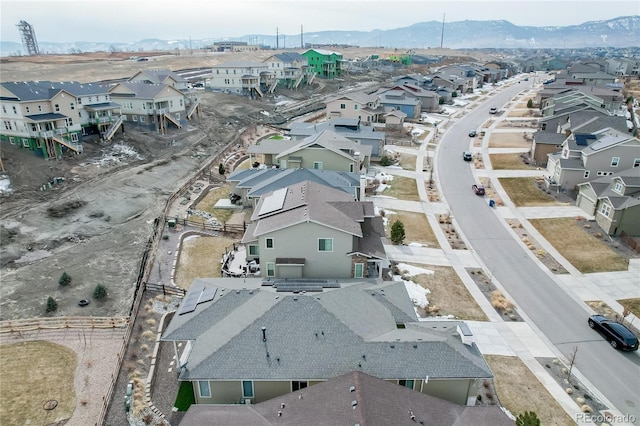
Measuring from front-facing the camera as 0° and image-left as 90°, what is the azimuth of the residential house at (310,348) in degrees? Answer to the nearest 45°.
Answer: approximately 270°

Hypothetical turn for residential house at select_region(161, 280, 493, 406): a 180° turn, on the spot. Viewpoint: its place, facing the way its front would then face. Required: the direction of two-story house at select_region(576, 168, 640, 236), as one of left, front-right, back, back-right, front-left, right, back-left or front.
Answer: back-right

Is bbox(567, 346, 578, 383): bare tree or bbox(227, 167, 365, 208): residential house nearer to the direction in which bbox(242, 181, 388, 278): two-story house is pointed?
the bare tree

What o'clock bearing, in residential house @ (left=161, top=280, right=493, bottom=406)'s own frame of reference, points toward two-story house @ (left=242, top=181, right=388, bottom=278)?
The two-story house is roughly at 9 o'clock from the residential house.

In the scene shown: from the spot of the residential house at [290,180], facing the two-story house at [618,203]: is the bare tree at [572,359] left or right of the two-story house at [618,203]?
right

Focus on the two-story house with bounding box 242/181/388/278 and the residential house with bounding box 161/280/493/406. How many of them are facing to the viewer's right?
2

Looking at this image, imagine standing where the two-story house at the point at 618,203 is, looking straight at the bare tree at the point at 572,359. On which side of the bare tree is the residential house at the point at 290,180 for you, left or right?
right

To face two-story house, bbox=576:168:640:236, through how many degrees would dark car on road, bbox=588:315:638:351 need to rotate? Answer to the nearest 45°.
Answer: approximately 45° to its right

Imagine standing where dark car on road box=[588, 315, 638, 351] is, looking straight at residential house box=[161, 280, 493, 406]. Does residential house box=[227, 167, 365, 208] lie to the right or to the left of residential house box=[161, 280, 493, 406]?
right

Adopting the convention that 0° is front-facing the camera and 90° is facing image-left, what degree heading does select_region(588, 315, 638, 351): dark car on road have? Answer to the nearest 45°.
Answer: approximately 135°

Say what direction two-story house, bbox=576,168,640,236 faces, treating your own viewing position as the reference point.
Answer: facing the viewer and to the left of the viewer

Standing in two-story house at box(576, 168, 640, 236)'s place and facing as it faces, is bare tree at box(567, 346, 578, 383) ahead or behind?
ahead

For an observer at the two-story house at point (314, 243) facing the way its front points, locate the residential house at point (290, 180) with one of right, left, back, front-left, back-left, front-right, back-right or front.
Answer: left

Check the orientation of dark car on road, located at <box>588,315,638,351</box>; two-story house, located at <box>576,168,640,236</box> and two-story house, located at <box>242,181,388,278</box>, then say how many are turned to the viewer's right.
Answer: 1

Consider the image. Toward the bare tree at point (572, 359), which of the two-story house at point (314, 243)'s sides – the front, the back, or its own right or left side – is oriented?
front

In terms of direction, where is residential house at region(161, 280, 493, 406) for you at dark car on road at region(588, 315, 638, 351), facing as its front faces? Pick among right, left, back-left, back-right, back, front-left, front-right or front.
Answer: left

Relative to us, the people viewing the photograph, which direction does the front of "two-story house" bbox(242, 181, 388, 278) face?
facing to the right of the viewer

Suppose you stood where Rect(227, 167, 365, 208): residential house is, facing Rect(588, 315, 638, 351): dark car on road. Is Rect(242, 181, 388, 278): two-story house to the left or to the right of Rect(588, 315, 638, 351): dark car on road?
right
